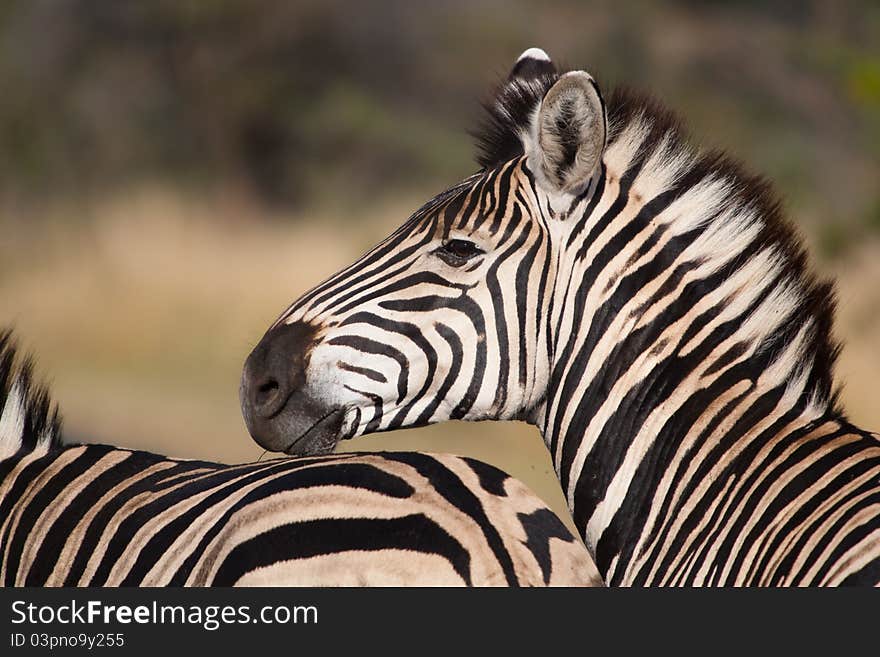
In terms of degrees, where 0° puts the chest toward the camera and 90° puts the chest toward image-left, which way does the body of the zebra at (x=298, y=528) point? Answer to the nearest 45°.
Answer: approximately 90°
